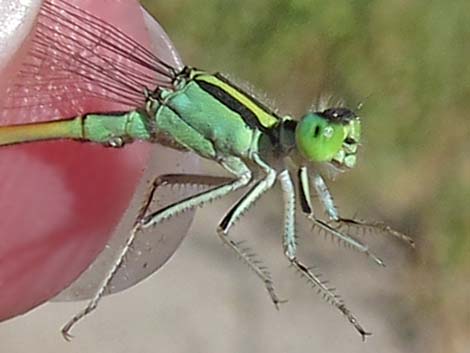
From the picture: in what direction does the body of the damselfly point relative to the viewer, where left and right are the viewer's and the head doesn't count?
facing to the right of the viewer
